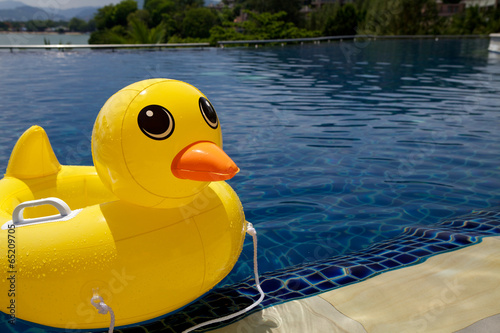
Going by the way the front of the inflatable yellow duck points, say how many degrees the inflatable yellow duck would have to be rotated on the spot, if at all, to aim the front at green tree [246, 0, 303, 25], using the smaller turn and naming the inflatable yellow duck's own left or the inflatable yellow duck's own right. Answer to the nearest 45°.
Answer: approximately 135° to the inflatable yellow duck's own left

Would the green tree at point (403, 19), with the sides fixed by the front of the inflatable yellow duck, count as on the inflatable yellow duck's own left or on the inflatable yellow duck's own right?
on the inflatable yellow duck's own left

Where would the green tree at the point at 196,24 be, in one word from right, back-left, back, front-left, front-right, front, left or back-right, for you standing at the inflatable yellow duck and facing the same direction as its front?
back-left

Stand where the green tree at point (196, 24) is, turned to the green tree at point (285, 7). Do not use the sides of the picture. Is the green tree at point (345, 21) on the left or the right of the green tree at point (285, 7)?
right

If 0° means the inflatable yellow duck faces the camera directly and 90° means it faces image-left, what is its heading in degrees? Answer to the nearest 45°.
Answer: approximately 315°

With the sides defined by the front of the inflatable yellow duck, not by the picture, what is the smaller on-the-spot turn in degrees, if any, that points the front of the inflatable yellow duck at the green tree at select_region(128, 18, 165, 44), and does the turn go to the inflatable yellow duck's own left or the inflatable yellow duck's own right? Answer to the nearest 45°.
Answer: approximately 135° to the inflatable yellow duck's own left

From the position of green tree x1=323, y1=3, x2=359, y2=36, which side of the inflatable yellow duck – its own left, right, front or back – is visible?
left
